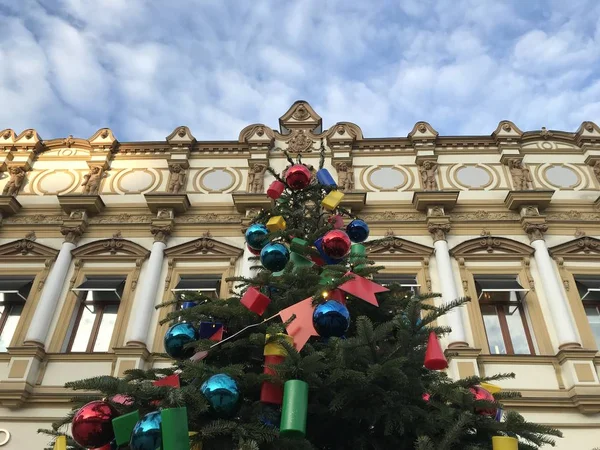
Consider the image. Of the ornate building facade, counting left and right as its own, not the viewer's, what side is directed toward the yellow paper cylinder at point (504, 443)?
front

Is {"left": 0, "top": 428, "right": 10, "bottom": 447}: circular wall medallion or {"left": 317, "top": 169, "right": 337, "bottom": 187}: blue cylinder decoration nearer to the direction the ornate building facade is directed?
the blue cylinder decoration

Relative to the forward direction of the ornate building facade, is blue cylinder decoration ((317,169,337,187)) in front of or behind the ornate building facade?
in front

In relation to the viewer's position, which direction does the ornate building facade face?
facing the viewer

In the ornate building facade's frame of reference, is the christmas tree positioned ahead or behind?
ahead
